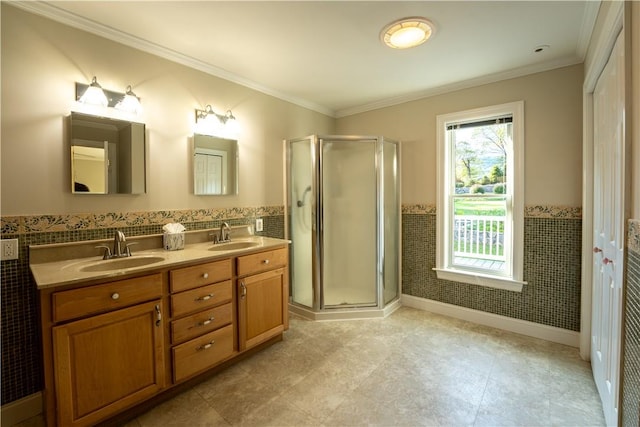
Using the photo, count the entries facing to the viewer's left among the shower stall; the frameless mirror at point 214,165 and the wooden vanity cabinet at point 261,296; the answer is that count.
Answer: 0

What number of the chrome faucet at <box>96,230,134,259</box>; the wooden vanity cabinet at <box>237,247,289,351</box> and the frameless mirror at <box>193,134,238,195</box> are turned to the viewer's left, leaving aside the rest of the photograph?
0

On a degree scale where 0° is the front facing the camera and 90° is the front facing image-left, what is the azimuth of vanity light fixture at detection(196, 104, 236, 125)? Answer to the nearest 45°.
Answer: approximately 315°

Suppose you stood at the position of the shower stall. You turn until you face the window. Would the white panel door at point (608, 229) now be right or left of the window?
right

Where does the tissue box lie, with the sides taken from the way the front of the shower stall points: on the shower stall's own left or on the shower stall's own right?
on the shower stall's own right

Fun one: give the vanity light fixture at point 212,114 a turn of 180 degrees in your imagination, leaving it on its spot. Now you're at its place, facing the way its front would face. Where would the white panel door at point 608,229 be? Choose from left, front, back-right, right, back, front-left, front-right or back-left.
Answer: back

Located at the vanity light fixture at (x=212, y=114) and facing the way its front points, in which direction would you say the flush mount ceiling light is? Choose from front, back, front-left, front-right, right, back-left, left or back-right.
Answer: front

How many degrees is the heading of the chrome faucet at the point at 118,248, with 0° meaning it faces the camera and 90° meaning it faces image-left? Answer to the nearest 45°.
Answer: approximately 315°

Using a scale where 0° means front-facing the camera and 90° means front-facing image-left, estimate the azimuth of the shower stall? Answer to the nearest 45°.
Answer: approximately 0°

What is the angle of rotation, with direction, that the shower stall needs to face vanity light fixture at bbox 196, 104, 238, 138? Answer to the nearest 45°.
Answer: approximately 45° to its right

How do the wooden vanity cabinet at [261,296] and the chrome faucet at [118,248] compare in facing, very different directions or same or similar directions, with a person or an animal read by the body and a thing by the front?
same or similar directions

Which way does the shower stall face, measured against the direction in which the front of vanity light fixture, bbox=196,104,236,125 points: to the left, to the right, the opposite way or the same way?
to the right

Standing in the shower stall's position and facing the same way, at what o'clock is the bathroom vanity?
The bathroom vanity is roughly at 1 o'clock from the shower stall.

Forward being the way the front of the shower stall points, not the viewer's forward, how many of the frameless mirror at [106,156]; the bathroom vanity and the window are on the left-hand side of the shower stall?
1
